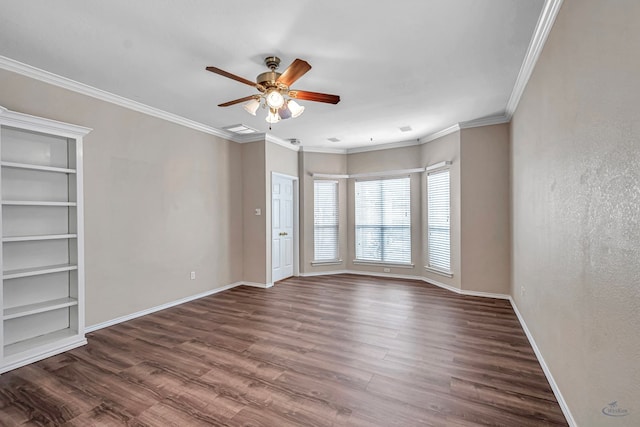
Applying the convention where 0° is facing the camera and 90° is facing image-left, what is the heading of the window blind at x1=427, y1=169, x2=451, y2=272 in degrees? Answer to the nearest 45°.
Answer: approximately 45°

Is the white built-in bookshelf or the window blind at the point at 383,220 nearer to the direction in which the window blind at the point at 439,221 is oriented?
the white built-in bookshelf

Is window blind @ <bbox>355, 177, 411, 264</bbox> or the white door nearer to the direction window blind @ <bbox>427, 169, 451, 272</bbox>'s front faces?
the white door

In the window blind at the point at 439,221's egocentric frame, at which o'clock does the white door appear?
The white door is roughly at 1 o'clock from the window blind.

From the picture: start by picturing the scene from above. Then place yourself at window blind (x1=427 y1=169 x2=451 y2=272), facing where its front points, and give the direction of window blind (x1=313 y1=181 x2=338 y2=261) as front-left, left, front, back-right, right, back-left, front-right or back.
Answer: front-right

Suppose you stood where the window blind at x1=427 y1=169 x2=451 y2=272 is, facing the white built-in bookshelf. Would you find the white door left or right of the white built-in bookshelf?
right

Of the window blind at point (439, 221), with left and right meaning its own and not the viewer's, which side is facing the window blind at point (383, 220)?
right

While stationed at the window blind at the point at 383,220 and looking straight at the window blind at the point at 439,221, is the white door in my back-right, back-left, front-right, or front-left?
back-right

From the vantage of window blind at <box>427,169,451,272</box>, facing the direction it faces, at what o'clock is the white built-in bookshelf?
The white built-in bookshelf is roughly at 12 o'clock from the window blind.

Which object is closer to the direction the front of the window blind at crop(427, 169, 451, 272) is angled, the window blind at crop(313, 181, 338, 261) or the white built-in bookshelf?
the white built-in bookshelf
